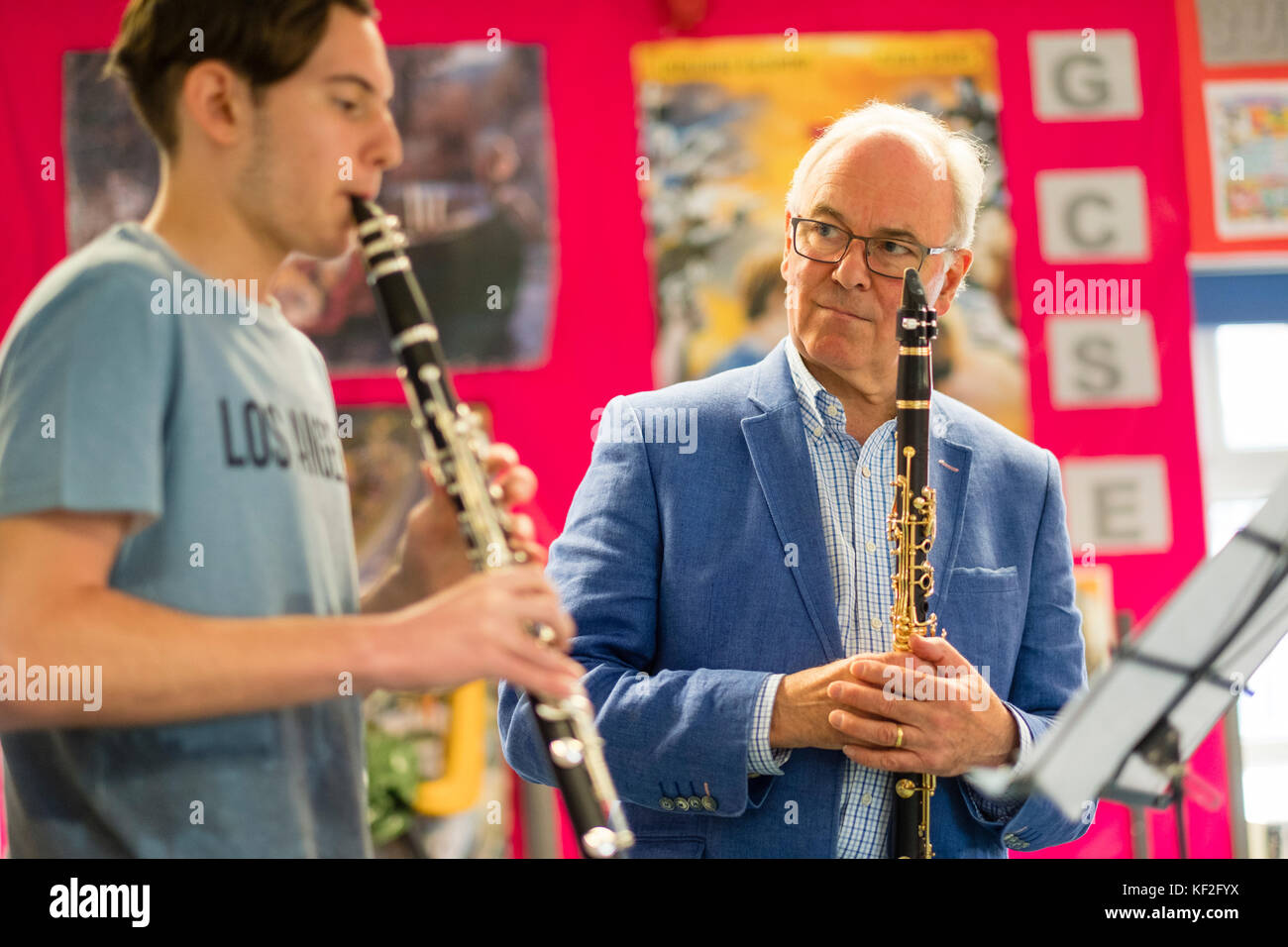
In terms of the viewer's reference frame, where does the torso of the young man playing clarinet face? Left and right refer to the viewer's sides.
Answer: facing to the right of the viewer

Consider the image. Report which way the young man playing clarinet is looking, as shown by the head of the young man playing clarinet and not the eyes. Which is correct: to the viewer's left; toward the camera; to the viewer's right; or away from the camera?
to the viewer's right

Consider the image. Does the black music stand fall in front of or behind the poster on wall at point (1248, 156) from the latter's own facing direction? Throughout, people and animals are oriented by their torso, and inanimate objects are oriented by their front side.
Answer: in front

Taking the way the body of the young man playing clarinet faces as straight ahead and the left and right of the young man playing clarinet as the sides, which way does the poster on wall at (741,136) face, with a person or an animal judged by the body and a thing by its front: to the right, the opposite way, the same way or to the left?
to the right

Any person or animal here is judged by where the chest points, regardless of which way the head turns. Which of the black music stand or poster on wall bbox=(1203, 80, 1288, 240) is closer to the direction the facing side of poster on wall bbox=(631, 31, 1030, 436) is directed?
the black music stand

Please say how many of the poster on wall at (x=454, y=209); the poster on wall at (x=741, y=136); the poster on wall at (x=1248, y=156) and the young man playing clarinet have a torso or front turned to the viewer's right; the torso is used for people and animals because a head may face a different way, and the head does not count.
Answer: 1

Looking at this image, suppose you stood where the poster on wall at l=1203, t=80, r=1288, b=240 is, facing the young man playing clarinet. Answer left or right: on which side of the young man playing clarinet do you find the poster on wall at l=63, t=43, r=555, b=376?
right

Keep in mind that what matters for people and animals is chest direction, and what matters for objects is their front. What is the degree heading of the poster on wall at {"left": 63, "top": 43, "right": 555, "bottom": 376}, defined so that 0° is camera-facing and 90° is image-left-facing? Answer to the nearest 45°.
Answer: approximately 0°

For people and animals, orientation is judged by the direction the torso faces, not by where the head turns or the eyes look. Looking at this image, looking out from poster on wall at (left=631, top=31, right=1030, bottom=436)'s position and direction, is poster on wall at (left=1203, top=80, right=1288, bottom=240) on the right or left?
on its left

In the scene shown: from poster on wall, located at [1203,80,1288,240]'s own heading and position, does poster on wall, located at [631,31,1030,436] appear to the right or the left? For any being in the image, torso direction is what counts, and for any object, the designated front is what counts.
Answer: on its right

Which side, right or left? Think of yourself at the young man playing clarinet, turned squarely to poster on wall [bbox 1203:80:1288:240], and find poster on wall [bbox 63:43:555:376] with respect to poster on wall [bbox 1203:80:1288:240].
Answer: left

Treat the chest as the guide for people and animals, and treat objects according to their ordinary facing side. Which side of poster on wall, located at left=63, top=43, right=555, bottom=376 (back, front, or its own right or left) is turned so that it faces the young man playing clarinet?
front

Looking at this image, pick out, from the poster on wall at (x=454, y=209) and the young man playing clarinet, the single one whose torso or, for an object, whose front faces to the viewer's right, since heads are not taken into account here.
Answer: the young man playing clarinet
